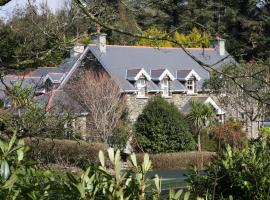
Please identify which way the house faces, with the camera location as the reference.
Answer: facing the viewer and to the right of the viewer

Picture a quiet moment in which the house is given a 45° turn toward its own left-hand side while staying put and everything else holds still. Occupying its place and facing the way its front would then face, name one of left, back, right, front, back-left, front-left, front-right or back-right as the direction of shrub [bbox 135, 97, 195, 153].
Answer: right

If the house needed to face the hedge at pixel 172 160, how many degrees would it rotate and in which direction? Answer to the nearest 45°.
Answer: approximately 45° to its right

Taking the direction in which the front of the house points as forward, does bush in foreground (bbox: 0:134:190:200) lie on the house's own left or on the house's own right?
on the house's own right

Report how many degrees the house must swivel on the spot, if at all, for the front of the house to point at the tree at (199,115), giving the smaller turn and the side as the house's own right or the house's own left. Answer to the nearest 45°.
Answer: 0° — it already faces it
